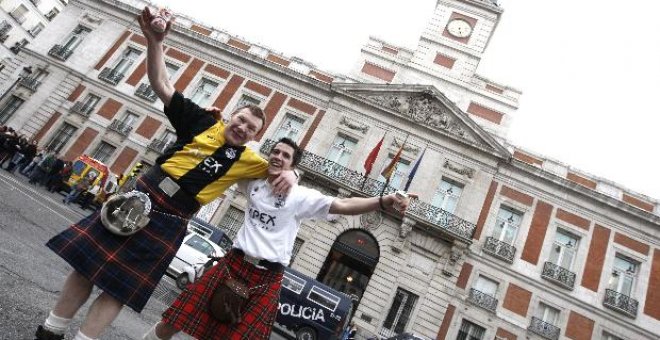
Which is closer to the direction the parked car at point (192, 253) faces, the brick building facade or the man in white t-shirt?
the man in white t-shirt

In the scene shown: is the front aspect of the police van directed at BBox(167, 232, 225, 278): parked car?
yes

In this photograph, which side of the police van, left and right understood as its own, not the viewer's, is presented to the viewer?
left

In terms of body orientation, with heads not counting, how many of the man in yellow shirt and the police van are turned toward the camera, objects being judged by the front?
1

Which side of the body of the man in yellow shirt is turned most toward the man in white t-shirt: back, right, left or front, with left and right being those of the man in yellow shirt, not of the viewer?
left

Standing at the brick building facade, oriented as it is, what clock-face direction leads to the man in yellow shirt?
The man in yellow shirt is roughly at 11 o'clock from the brick building facade.

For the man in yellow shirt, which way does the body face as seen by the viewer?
toward the camera

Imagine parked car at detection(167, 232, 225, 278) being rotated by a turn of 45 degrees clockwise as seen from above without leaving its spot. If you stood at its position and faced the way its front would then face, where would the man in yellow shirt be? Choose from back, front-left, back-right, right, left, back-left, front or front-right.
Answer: left

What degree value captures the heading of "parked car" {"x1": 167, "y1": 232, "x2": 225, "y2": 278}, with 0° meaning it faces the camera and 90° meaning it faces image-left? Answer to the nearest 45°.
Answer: approximately 45°

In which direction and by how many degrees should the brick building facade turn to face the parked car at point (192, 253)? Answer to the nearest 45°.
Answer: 0° — it already faces it
